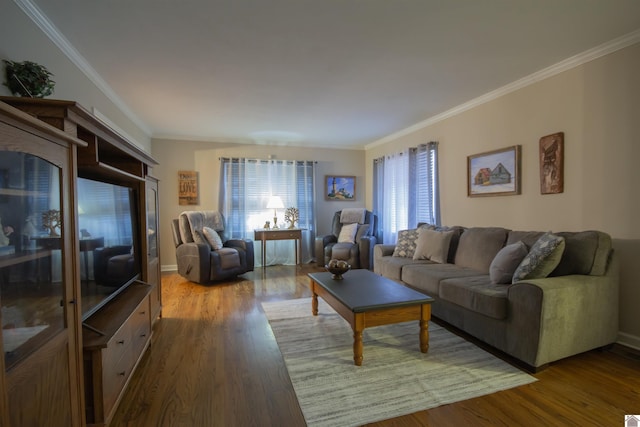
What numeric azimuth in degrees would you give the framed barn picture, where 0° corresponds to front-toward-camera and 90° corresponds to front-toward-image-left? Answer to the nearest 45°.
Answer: approximately 45°

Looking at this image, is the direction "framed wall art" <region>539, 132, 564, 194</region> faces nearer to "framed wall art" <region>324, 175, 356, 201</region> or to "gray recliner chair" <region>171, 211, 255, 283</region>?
the gray recliner chair

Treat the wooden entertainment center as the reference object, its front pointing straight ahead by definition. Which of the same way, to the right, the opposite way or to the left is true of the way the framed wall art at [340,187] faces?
to the right

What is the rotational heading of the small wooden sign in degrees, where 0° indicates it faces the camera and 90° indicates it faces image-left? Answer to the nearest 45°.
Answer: approximately 0°

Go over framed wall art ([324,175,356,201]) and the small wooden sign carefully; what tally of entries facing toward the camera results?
2

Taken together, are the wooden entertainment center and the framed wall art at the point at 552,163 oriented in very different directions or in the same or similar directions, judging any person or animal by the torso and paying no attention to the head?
very different directions

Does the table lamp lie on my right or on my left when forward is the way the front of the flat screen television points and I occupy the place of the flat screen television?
on my left

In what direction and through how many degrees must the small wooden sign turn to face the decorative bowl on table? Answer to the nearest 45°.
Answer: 0° — it already faces it

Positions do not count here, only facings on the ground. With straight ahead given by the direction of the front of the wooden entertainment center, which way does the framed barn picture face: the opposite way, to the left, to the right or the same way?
the opposite way
